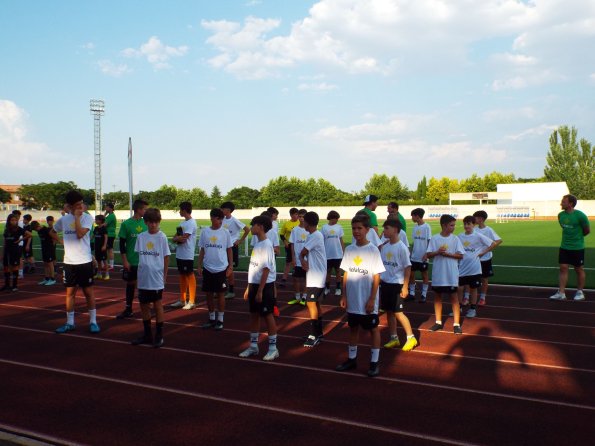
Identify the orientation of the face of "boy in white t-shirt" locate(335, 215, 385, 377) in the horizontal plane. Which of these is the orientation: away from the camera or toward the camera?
toward the camera

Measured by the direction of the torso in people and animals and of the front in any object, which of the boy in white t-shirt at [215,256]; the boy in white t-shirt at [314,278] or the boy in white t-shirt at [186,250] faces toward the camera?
the boy in white t-shirt at [215,256]

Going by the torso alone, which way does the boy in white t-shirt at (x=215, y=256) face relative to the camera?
toward the camera

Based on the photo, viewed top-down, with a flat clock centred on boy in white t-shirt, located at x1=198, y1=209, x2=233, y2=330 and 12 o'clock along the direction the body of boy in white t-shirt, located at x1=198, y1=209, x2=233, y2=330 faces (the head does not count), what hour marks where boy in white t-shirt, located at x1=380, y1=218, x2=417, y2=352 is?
boy in white t-shirt, located at x1=380, y1=218, x2=417, y2=352 is roughly at 10 o'clock from boy in white t-shirt, located at x1=198, y1=209, x2=233, y2=330.

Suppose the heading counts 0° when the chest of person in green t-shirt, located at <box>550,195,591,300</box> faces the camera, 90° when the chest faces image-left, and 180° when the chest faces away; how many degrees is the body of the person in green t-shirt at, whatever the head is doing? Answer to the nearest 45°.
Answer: approximately 45°

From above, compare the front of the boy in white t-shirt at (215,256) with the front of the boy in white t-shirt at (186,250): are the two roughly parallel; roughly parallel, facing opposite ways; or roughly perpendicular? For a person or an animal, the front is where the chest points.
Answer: roughly perpendicular

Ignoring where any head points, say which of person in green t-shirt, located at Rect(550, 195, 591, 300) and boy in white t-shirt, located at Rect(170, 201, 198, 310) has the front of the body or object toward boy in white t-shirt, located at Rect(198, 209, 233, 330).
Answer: the person in green t-shirt

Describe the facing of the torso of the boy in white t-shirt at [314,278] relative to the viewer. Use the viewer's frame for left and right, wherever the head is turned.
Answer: facing to the left of the viewer

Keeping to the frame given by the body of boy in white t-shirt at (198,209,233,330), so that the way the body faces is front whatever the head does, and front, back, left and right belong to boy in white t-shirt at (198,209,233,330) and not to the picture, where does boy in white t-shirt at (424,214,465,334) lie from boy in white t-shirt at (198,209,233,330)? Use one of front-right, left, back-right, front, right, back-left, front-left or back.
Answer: left

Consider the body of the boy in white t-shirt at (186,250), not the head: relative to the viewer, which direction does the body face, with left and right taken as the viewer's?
facing to the left of the viewer

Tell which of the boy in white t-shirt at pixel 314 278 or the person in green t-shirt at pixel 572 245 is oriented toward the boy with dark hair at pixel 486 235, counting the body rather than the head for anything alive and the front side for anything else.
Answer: the person in green t-shirt
